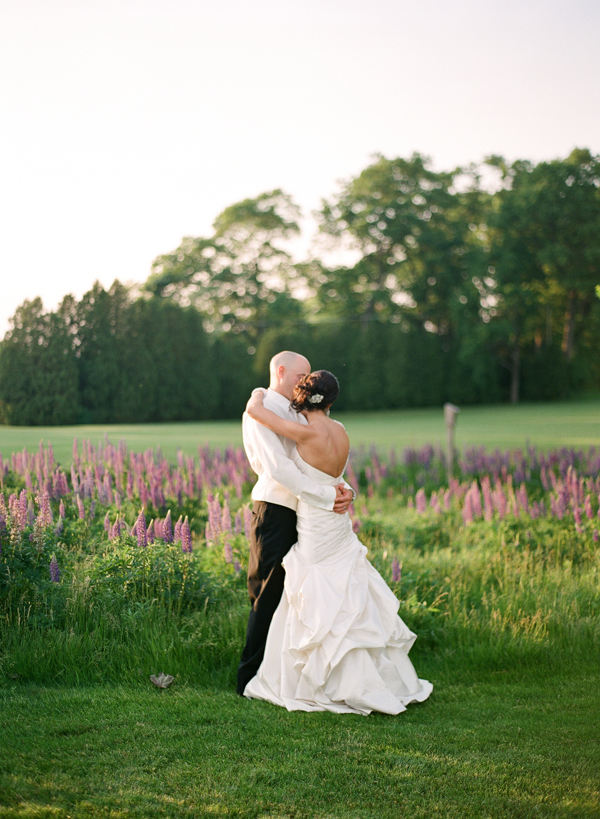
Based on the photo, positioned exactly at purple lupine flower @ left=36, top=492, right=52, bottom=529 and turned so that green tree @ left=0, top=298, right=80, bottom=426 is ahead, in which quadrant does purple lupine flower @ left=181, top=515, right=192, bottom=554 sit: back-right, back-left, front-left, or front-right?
back-right

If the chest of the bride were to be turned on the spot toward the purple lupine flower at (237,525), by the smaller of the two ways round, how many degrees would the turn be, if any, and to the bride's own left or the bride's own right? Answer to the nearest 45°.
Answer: approximately 45° to the bride's own right

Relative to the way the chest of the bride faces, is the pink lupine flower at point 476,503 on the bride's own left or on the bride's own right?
on the bride's own right

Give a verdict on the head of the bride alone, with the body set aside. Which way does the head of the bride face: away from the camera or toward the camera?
away from the camera

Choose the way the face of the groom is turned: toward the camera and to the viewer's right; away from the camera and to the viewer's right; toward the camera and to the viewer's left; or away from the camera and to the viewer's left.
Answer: toward the camera and to the viewer's right

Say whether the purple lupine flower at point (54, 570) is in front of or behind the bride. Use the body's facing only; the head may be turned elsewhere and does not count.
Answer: in front

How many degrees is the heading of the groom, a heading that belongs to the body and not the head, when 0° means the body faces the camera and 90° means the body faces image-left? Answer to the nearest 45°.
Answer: approximately 270°

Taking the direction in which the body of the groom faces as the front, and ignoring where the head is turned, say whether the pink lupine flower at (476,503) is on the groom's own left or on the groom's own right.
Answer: on the groom's own left

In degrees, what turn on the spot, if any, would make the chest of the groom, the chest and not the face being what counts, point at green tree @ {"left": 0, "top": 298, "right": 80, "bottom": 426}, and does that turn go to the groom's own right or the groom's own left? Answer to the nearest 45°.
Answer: approximately 135° to the groom's own left

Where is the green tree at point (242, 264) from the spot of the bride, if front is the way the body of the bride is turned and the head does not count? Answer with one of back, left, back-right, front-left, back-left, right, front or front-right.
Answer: front-right

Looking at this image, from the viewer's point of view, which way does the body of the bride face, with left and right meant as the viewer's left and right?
facing away from the viewer and to the left of the viewer
